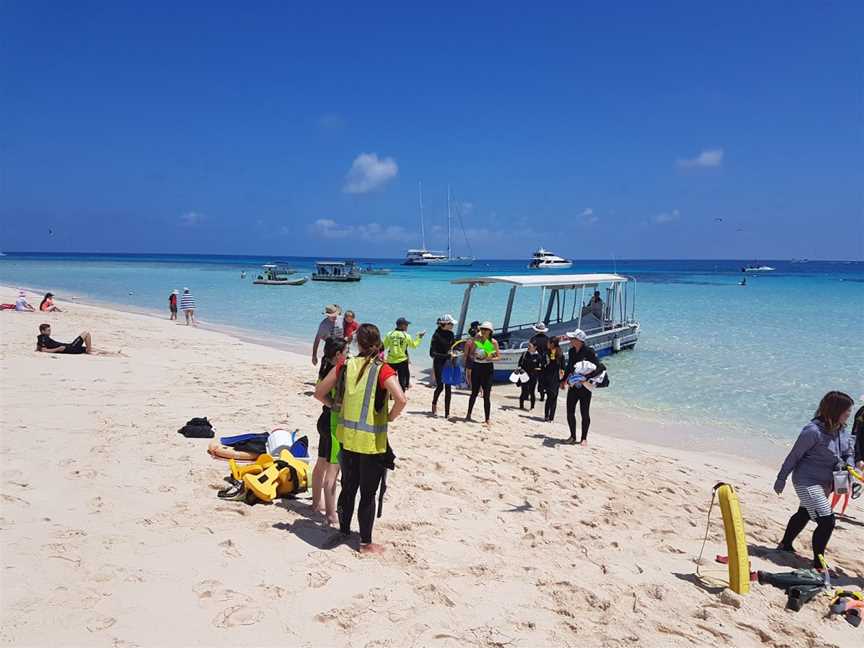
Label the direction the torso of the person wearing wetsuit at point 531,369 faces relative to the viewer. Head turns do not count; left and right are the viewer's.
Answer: facing the viewer and to the left of the viewer

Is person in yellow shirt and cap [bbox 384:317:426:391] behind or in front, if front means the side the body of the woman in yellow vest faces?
in front

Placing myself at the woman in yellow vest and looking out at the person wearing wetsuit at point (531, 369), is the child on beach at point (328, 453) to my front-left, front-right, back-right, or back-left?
front-left

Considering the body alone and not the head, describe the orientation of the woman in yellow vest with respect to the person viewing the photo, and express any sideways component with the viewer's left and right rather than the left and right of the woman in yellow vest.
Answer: facing away from the viewer

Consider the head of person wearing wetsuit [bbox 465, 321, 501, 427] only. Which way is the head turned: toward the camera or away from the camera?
toward the camera

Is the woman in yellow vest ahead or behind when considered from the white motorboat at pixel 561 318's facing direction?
ahead
